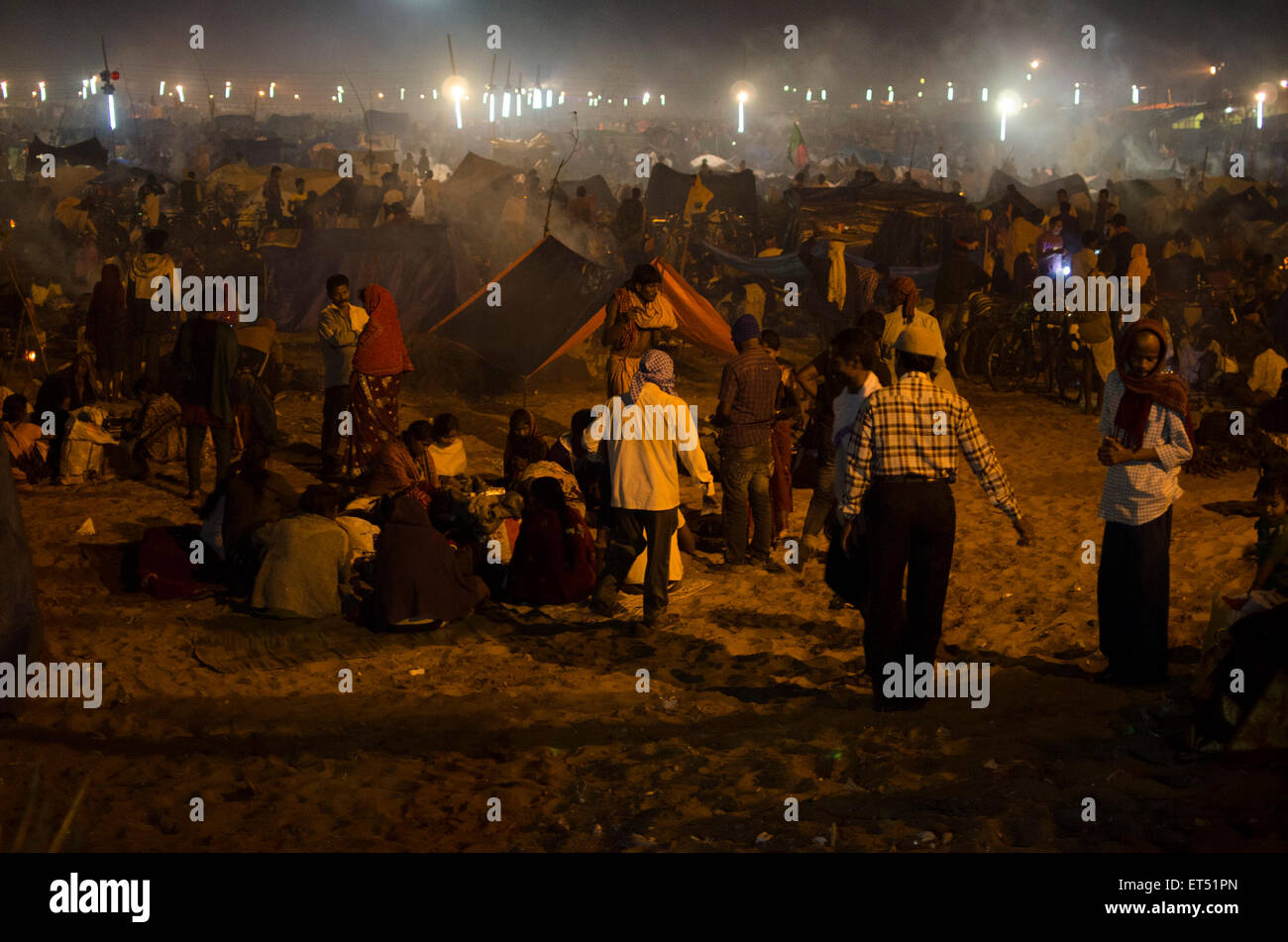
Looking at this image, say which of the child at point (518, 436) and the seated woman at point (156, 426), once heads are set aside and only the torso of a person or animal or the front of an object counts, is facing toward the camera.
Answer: the child

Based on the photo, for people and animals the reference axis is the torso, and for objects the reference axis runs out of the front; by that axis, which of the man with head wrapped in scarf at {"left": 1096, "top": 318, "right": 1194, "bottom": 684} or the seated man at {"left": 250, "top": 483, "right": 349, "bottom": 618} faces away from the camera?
the seated man

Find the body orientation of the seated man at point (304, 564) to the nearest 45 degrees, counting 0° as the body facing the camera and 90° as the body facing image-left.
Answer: approximately 180°

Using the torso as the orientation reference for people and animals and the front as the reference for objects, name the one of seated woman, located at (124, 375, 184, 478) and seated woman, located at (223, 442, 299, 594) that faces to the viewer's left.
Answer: seated woman, located at (124, 375, 184, 478)

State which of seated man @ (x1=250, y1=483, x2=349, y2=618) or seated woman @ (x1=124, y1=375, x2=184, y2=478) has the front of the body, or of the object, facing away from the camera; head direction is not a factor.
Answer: seated man @ (x1=250, y1=483, x2=349, y2=618)

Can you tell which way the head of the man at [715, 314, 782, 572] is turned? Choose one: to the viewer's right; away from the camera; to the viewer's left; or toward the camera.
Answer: away from the camera

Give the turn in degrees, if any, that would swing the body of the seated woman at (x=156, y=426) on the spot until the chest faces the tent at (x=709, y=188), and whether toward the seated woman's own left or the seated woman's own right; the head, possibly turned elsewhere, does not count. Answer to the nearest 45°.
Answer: approximately 135° to the seated woman's own right

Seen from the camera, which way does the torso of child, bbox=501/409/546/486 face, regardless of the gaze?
toward the camera

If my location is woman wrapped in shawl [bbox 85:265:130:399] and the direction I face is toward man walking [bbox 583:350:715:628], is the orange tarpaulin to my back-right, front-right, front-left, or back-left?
front-left

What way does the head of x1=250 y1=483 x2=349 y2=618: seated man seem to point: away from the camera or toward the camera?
away from the camera

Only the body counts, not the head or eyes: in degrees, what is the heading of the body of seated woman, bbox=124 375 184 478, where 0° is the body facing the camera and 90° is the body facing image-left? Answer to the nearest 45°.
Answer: approximately 90°

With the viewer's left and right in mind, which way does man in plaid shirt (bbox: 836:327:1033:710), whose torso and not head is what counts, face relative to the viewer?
facing away from the viewer

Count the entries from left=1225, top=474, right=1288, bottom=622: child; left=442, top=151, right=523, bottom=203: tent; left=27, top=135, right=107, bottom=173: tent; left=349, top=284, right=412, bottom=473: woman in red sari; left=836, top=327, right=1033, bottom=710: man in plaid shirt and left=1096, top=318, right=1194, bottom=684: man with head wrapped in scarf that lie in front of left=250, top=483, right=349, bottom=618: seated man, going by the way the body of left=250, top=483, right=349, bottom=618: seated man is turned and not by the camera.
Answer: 3
